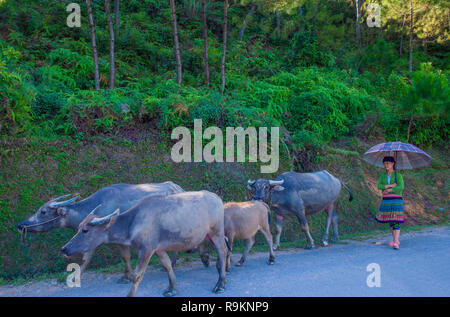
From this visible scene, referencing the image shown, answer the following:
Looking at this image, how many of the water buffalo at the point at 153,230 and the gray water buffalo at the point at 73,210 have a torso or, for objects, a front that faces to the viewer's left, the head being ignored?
2

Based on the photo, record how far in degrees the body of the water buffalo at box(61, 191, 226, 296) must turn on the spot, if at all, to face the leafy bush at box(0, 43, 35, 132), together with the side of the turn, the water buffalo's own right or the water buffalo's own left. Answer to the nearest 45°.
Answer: approximately 45° to the water buffalo's own right

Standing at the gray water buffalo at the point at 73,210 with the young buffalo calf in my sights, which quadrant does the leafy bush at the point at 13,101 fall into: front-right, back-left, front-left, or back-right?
back-left

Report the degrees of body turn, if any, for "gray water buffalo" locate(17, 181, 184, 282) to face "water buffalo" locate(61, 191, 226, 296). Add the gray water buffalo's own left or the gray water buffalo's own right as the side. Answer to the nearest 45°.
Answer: approximately 135° to the gray water buffalo's own left

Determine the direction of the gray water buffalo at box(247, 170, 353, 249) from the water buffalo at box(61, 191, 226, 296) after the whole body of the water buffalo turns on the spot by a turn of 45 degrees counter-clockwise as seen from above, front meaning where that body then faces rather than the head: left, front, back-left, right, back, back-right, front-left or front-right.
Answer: back

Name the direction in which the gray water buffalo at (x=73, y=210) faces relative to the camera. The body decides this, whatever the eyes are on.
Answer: to the viewer's left

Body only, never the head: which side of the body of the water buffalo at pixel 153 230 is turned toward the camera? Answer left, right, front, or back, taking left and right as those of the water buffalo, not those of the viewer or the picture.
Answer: left
